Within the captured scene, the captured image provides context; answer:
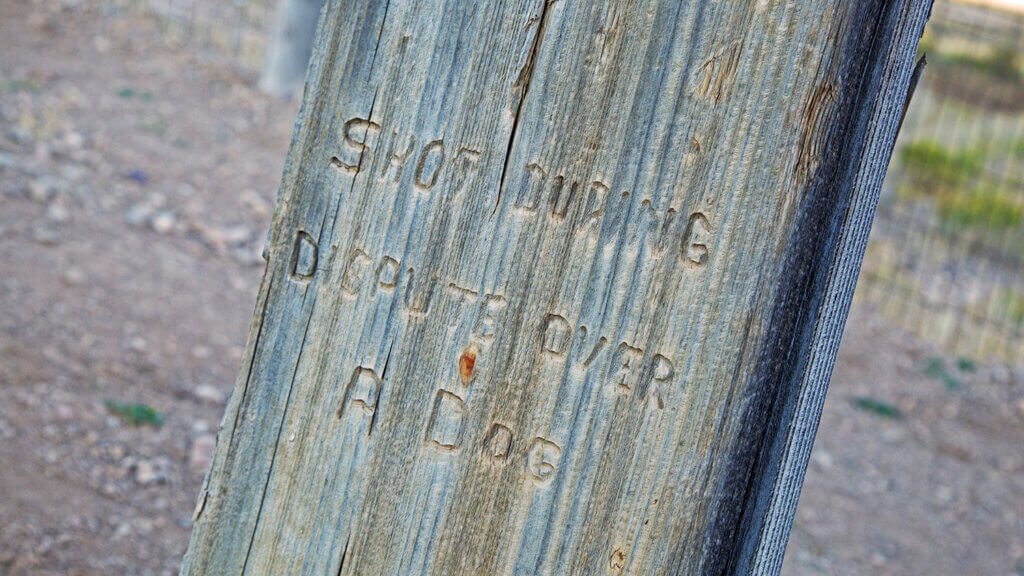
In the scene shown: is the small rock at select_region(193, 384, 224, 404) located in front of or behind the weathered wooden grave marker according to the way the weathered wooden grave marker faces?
behind

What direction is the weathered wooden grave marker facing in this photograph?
toward the camera

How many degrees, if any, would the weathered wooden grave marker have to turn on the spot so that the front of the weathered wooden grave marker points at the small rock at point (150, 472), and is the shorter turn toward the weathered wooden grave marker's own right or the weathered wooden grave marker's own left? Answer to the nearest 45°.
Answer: approximately 135° to the weathered wooden grave marker's own right

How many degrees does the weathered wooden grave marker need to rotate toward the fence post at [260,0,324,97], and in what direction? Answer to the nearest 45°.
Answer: approximately 180°

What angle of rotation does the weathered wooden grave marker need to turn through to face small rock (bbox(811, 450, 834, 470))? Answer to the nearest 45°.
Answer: approximately 180°

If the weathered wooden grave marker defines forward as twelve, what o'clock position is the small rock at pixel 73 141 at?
The small rock is roughly at 5 o'clock from the weathered wooden grave marker.

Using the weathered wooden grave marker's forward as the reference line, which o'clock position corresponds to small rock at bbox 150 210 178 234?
The small rock is roughly at 5 o'clock from the weathered wooden grave marker.

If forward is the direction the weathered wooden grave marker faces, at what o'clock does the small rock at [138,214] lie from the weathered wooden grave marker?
The small rock is roughly at 5 o'clock from the weathered wooden grave marker.

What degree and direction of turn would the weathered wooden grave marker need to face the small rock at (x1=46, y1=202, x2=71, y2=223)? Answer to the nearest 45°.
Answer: approximately 135° to its right

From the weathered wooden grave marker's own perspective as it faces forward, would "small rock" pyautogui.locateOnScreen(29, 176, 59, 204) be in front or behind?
behind
